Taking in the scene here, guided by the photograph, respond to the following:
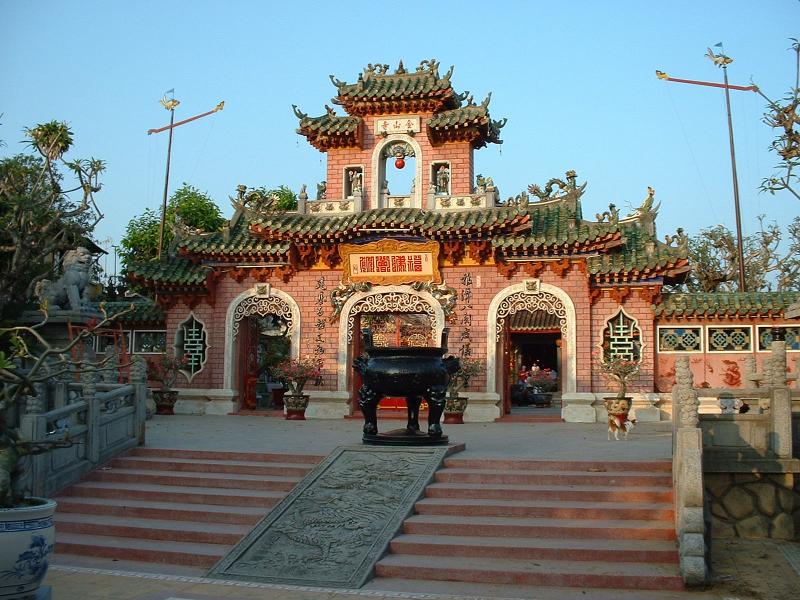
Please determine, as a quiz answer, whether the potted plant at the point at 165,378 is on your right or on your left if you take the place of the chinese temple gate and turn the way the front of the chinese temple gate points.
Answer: on your right

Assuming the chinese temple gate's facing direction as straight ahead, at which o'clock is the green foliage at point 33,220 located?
The green foliage is roughly at 3 o'clock from the chinese temple gate.

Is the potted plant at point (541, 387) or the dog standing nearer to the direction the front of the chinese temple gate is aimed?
the dog standing

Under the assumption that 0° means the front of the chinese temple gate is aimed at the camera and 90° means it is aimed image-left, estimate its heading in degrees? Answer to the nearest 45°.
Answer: approximately 0°

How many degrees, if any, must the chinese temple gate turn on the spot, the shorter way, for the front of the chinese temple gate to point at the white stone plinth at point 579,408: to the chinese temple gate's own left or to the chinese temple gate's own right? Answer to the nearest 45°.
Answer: approximately 90° to the chinese temple gate's own left

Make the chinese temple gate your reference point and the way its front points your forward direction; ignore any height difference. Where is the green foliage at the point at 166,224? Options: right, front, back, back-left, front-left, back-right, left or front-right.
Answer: back-right

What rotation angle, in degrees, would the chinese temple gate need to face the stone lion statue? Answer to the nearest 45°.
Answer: approximately 45° to its right
